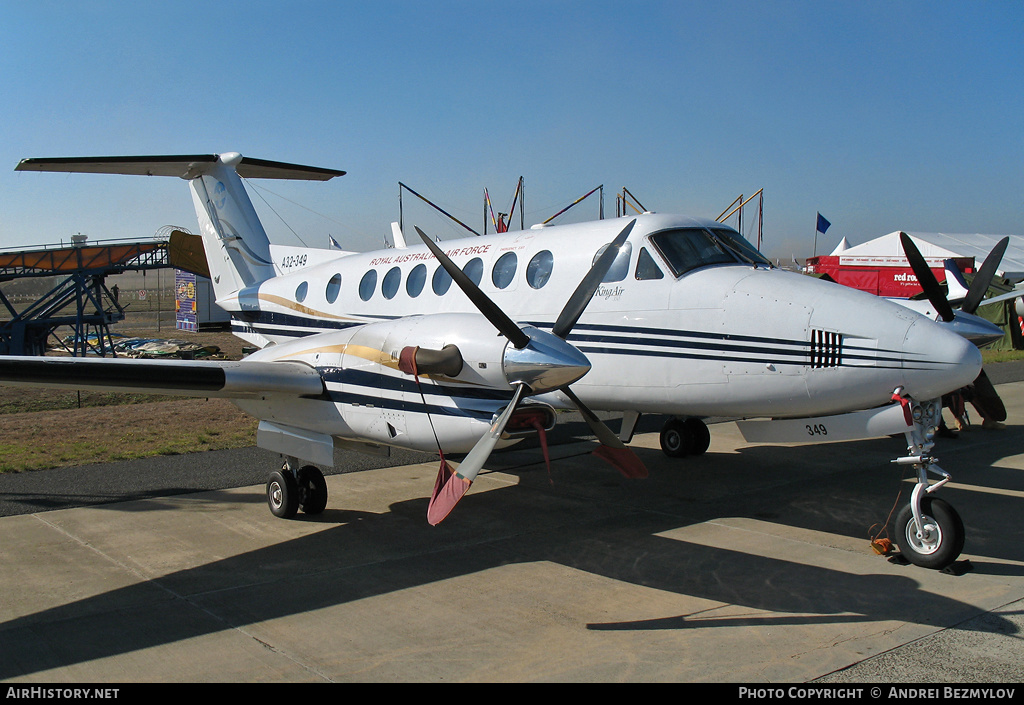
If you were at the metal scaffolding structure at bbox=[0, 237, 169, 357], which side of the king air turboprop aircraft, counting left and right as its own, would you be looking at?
back

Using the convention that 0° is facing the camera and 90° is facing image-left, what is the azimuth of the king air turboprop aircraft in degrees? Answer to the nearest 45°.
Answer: approximately 315°

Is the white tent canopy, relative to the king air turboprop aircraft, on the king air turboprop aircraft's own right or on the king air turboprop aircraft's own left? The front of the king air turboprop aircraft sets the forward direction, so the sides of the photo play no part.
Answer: on the king air turboprop aircraft's own left
